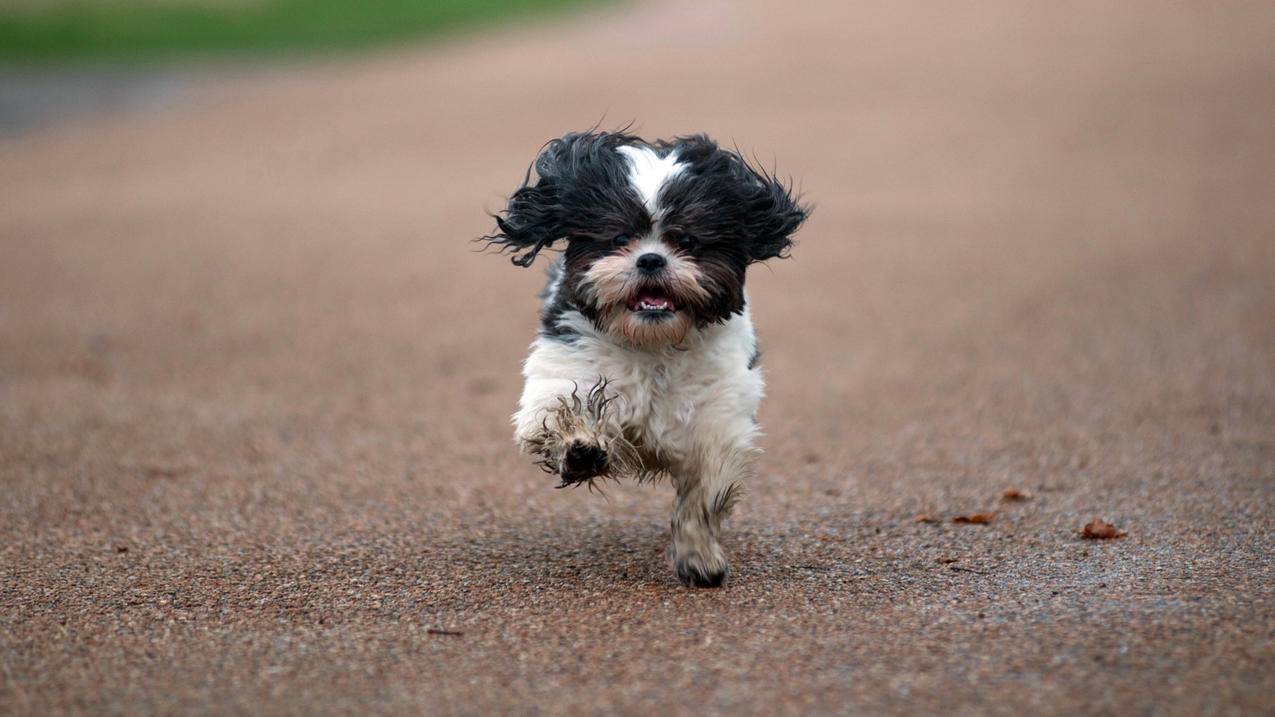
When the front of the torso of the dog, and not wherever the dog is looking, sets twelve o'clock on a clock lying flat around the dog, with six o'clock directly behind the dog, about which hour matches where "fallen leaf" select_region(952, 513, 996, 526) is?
The fallen leaf is roughly at 8 o'clock from the dog.

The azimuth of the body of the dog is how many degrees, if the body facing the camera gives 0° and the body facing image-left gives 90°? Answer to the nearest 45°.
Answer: approximately 0°

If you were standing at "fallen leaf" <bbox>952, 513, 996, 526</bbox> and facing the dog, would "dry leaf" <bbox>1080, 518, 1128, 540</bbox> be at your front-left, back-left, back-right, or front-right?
back-left

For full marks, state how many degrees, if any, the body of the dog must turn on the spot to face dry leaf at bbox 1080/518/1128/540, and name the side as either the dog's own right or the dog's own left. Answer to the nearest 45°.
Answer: approximately 90° to the dog's own left
